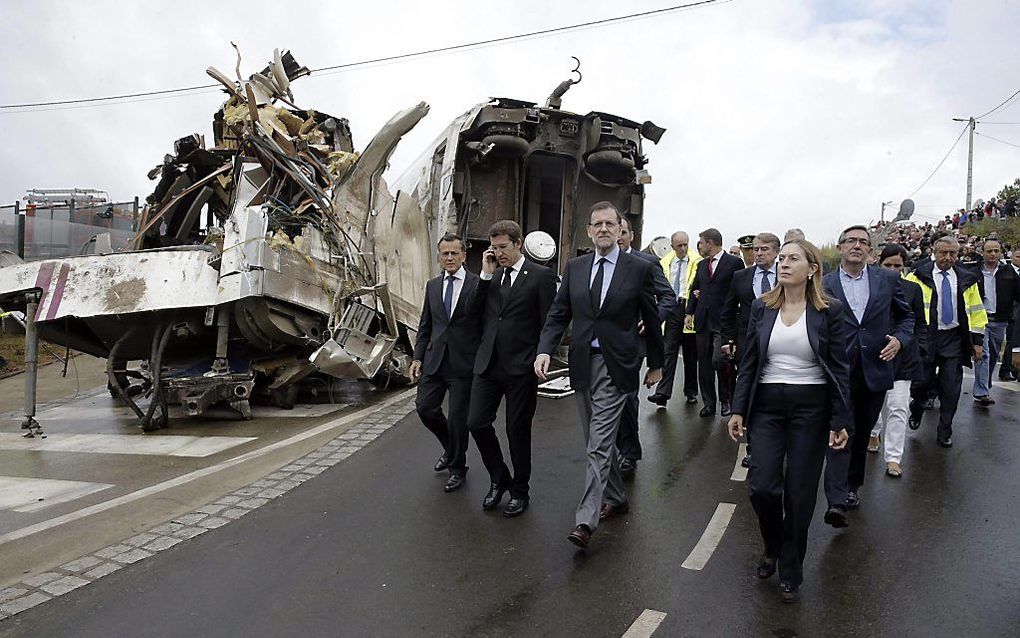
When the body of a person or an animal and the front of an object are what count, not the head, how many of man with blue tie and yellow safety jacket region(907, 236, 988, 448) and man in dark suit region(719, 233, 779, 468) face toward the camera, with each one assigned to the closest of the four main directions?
2

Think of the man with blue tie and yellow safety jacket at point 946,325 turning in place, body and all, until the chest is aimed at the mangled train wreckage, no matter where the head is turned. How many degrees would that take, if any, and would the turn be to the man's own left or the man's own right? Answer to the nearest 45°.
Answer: approximately 90° to the man's own right

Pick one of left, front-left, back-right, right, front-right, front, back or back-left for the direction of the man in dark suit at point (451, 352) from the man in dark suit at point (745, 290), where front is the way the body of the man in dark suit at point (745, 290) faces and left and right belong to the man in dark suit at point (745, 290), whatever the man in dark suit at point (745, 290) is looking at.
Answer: front-right

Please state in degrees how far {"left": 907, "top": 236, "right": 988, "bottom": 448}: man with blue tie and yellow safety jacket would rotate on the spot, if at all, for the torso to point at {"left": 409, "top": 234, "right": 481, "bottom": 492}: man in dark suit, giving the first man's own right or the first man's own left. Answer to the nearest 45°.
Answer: approximately 45° to the first man's own right

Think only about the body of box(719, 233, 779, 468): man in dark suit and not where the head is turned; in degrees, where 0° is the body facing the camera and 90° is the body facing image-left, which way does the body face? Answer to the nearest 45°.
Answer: approximately 0°

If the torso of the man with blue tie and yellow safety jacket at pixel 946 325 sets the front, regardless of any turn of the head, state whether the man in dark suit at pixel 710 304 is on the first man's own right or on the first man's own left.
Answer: on the first man's own right

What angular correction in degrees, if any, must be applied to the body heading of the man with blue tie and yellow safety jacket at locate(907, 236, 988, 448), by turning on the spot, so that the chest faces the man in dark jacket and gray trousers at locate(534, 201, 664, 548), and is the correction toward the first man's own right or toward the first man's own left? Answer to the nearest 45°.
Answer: approximately 45° to the first man's own right

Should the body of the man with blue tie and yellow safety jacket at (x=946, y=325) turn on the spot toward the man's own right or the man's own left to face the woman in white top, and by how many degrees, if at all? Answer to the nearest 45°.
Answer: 0° — they already face them
